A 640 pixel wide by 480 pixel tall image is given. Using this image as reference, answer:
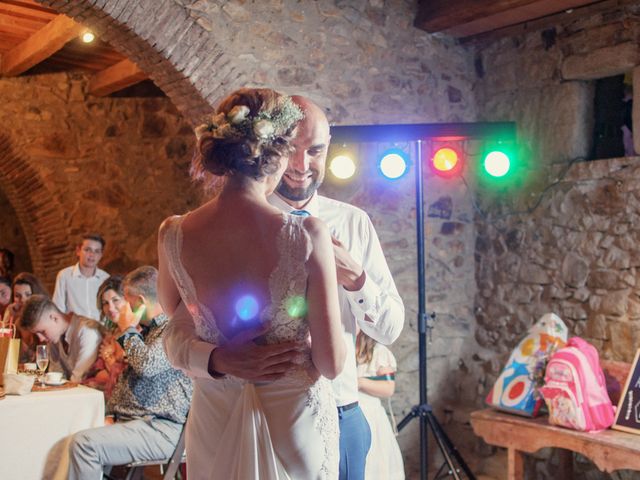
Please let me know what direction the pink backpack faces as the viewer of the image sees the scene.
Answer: facing the viewer and to the left of the viewer

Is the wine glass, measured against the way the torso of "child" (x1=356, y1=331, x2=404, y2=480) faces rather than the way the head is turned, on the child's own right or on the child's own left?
on the child's own right

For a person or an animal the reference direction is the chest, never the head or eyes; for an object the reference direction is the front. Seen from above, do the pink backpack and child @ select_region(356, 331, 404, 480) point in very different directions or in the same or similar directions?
same or similar directions

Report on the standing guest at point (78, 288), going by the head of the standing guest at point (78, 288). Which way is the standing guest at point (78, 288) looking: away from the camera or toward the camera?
toward the camera

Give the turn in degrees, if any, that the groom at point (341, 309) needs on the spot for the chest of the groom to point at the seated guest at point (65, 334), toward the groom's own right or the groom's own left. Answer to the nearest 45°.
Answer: approximately 90° to the groom's own right

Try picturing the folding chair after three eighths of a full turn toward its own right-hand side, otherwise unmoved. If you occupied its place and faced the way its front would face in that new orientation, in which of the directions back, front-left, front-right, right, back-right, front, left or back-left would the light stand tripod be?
front-right

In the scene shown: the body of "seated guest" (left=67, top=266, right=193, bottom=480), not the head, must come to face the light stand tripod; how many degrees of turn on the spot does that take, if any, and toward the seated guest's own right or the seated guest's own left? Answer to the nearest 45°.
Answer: approximately 180°

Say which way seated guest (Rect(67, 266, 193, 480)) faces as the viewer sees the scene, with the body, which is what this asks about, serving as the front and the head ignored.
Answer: to the viewer's left

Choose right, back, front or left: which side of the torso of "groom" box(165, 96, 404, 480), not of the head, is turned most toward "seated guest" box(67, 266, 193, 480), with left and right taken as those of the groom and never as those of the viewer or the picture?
right

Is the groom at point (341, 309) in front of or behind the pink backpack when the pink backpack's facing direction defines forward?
in front
